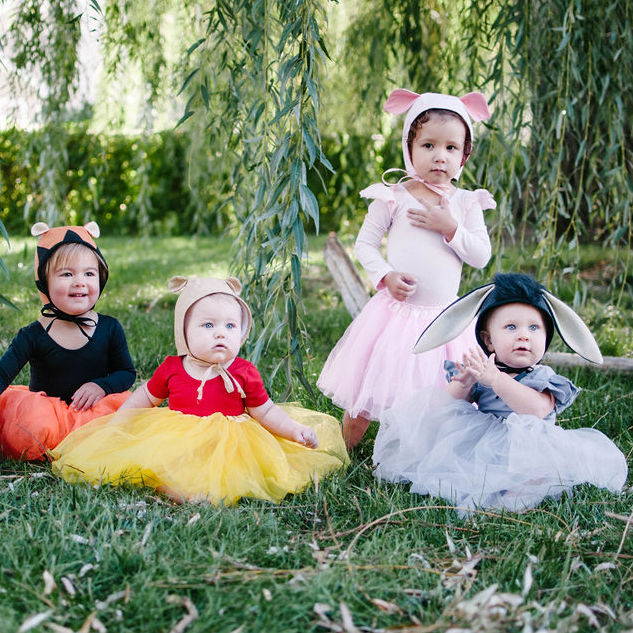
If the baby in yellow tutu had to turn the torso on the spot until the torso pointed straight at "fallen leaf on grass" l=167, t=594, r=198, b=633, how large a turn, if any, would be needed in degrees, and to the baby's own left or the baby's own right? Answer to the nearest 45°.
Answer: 0° — they already face it

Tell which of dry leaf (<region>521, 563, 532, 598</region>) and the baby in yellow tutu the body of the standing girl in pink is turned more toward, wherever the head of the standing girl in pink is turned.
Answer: the dry leaf

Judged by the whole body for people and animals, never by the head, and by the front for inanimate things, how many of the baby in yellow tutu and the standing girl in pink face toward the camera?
2

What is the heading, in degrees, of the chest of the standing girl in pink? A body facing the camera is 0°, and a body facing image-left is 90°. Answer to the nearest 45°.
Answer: approximately 0°

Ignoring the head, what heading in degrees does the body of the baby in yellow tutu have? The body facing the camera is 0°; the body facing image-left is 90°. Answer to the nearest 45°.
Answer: approximately 0°
